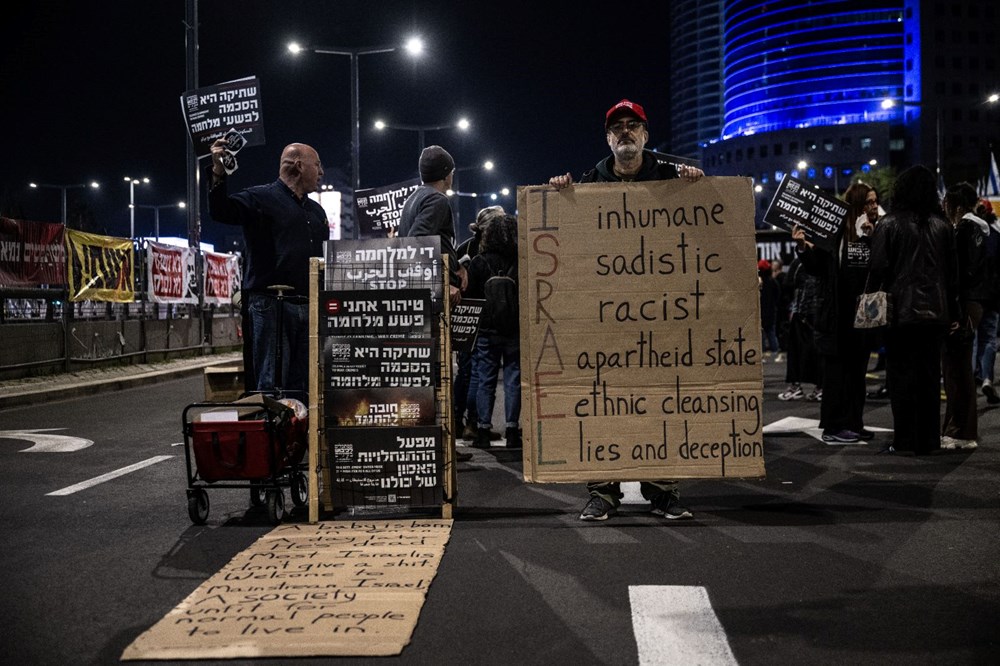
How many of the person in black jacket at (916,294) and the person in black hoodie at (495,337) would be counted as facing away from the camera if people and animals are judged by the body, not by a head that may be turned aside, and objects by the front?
2

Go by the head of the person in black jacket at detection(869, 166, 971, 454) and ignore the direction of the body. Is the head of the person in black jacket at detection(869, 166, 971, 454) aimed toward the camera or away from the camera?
away from the camera

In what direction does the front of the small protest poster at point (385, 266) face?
toward the camera

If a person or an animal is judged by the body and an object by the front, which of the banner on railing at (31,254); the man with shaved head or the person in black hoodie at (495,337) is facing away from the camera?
the person in black hoodie

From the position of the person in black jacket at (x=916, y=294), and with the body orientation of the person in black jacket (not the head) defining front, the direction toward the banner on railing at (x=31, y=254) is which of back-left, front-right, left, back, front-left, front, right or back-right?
left

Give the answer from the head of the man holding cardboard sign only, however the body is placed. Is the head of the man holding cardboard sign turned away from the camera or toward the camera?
toward the camera

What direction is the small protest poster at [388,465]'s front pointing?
toward the camera

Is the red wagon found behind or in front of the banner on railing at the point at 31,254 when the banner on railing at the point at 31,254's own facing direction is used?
in front

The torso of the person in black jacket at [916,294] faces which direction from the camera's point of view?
away from the camera

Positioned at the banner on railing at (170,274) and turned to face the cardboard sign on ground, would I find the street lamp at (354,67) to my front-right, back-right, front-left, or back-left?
back-left

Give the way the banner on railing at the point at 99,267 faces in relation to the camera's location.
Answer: facing the viewer and to the right of the viewer

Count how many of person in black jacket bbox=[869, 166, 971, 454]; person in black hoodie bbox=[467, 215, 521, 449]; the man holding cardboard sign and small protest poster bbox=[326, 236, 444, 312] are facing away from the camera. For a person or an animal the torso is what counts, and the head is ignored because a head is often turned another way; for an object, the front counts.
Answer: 2

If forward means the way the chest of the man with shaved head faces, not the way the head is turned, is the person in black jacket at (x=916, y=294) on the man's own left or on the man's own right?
on the man's own left

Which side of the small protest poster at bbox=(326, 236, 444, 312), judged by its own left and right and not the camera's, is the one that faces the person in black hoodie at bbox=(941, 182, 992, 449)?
left

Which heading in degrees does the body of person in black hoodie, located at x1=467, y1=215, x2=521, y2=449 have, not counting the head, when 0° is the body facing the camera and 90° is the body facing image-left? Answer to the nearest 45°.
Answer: approximately 180°
